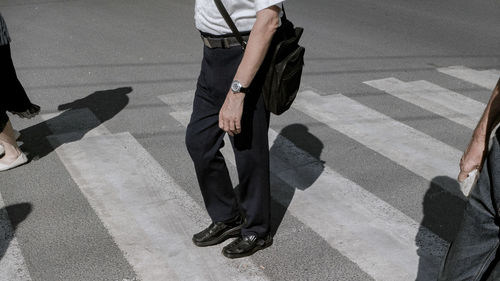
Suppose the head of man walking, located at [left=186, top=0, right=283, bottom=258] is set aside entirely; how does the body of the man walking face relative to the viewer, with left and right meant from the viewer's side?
facing the viewer and to the left of the viewer

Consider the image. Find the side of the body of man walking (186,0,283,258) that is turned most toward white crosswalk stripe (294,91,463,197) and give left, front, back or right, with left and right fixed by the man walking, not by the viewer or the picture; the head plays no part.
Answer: back

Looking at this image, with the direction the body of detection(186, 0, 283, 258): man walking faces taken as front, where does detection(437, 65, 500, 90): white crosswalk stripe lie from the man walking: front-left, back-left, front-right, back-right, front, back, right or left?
back

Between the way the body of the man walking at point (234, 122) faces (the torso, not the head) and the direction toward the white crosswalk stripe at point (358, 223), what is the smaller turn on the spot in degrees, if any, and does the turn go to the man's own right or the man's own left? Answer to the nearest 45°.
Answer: approximately 135° to the man's own left

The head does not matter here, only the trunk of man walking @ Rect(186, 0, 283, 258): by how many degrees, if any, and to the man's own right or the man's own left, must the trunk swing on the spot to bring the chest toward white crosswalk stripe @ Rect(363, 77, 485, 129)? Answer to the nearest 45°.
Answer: approximately 180°
